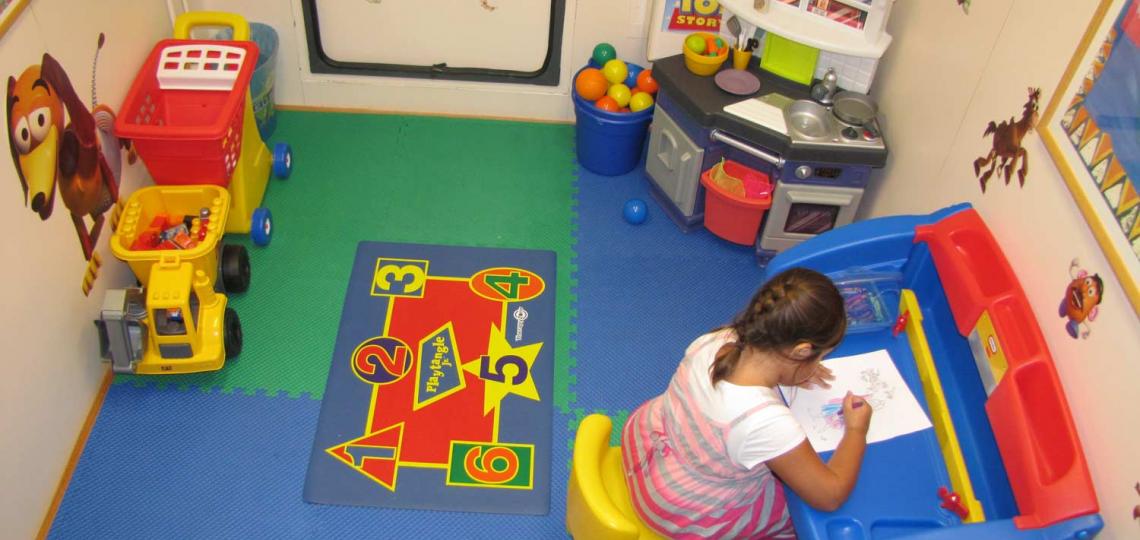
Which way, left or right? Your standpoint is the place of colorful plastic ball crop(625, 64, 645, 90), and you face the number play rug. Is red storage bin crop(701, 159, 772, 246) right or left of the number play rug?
left

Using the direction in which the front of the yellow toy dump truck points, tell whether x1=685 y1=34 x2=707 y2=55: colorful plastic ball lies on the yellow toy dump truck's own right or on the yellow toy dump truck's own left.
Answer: on the yellow toy dump truck's own left

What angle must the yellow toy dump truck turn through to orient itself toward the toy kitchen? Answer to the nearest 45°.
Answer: approximately 90° to its left

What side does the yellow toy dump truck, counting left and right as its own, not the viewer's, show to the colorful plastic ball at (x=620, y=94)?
left

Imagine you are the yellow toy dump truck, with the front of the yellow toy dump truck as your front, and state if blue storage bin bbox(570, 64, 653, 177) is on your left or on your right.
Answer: on your left

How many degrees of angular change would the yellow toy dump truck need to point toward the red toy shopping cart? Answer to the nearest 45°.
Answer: approximately 180°

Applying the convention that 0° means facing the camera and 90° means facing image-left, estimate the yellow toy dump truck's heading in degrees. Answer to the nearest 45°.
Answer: approximately 0°
